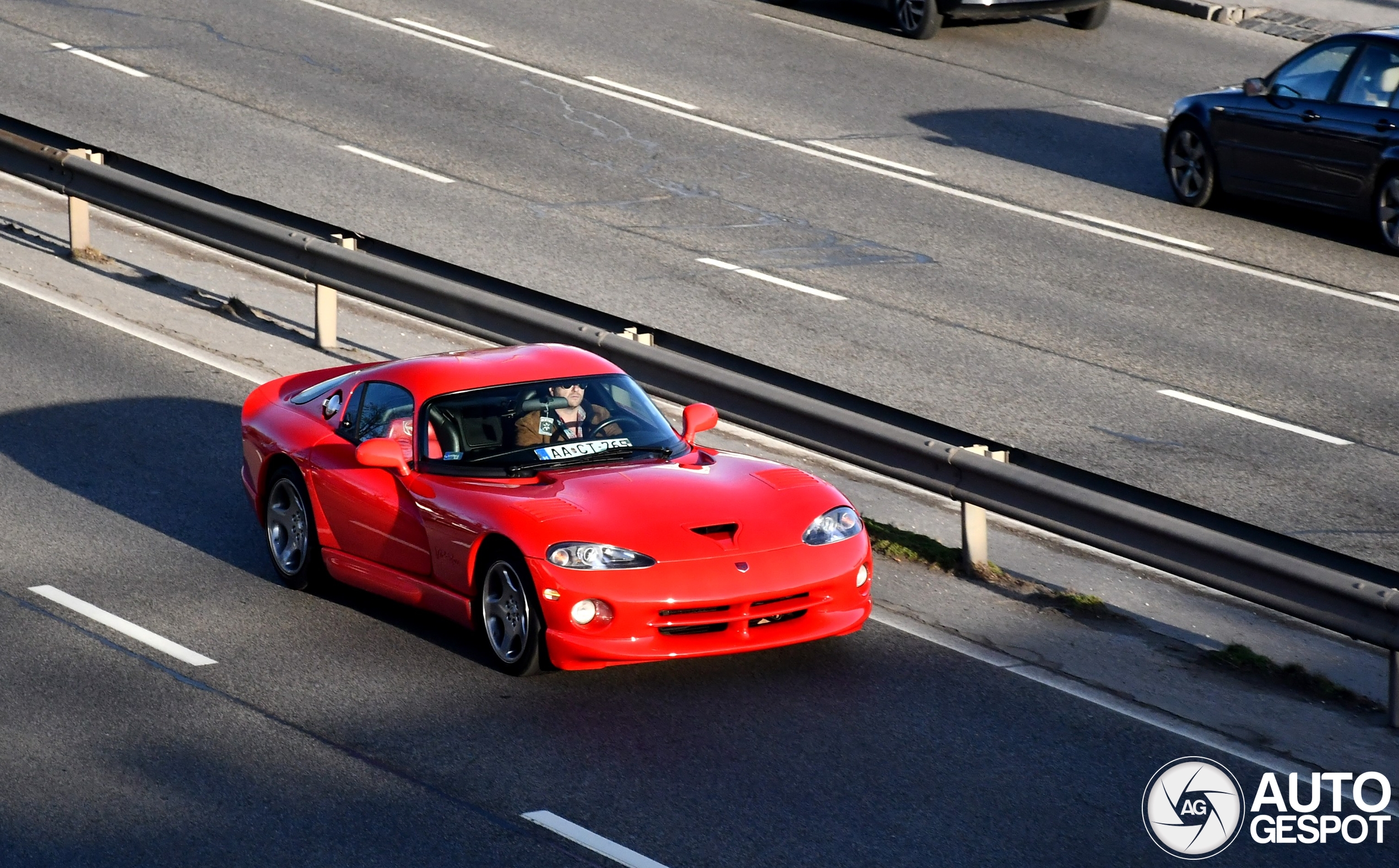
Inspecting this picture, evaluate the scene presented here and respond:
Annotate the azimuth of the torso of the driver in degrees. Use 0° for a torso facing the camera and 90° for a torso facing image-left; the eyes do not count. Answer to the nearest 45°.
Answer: approximately 315°

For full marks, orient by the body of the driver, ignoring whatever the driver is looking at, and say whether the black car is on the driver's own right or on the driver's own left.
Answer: on the driver's own left
